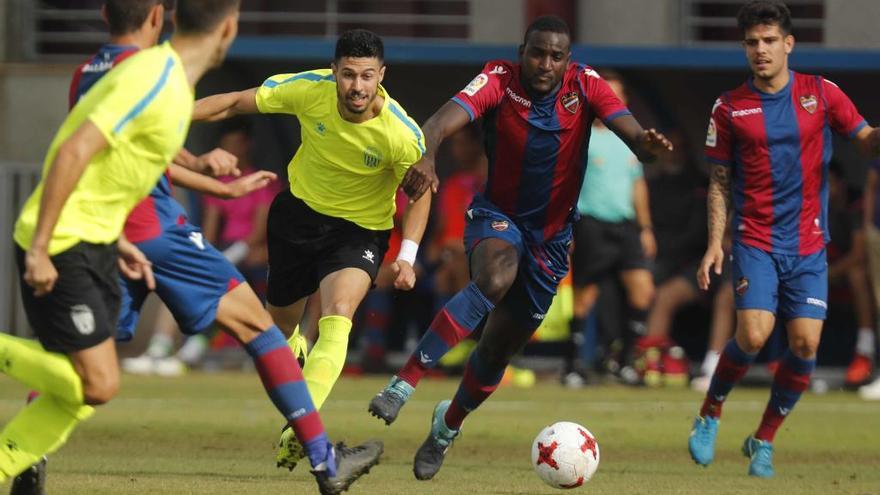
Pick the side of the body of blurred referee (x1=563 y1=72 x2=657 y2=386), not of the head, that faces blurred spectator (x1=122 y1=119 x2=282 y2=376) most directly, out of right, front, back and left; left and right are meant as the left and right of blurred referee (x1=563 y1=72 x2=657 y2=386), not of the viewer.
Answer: right

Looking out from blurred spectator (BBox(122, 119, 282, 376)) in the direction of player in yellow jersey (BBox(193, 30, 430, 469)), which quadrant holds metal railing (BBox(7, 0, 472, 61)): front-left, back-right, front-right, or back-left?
back-left

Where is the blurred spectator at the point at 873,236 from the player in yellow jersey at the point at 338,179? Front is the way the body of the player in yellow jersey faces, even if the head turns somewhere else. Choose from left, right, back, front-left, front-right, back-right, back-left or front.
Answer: back-left

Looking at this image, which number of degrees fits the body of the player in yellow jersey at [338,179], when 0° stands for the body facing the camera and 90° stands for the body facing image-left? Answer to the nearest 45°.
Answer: approximately 0°

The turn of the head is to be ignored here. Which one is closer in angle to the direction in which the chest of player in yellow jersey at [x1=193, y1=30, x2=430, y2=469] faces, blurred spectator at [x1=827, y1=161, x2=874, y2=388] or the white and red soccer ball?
the white and red soccer ball
